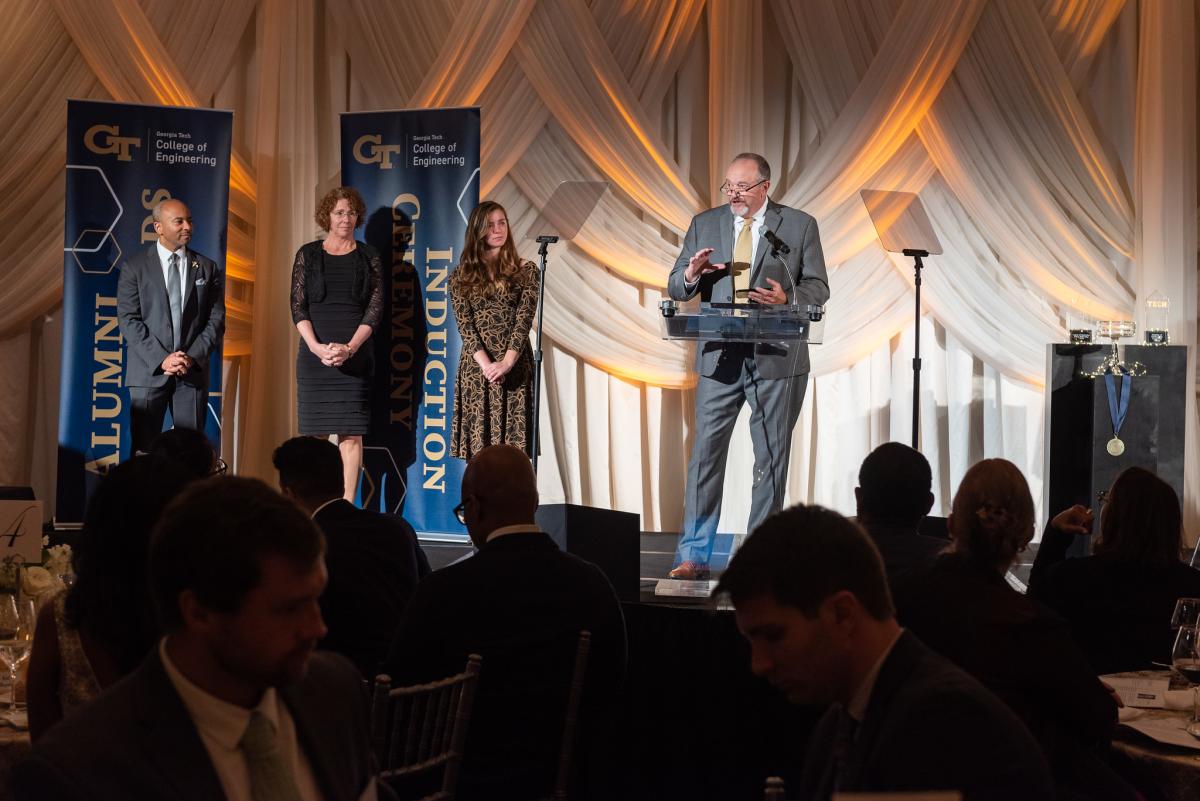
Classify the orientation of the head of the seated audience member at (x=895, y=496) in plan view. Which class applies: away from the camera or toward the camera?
away from the camera

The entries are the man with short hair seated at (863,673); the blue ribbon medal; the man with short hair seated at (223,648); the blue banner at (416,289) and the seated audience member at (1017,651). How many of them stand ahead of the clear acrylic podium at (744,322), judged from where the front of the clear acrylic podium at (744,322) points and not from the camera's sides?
3

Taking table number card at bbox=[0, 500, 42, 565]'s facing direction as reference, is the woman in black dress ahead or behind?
behind

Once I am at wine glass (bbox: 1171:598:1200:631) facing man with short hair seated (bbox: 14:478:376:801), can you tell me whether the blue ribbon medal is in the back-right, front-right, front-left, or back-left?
back-right

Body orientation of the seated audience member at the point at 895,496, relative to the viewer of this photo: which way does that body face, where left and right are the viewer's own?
facing away from the viewer

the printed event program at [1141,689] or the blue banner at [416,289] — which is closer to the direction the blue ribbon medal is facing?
the printed event program

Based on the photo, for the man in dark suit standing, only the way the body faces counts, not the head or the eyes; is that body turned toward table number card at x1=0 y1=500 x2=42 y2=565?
yes

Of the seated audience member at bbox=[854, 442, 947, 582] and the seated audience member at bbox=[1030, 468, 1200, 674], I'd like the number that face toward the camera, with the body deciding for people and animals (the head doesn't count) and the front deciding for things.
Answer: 0

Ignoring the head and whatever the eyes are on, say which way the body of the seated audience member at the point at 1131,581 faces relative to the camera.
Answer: away from the camera

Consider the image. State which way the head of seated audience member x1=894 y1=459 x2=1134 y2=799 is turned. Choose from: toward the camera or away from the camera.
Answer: away from the camera

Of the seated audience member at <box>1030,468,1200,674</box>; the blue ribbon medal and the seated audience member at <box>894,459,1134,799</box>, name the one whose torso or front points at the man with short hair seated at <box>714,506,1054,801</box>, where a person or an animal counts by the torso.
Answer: the blue ribbon medal

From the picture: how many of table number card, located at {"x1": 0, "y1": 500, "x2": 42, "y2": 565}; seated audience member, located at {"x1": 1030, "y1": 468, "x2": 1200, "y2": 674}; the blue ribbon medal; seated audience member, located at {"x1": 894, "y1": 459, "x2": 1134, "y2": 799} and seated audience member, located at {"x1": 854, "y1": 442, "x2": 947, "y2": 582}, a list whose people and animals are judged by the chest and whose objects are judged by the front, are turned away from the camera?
3
